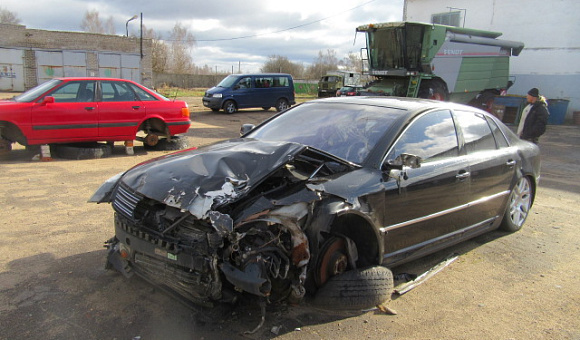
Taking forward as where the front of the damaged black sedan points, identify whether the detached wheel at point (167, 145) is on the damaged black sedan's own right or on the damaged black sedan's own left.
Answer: on the damaged black sedan's own right

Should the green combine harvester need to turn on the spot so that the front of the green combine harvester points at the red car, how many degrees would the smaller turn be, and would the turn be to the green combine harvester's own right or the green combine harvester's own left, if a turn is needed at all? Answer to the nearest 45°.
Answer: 0° — it already faces it

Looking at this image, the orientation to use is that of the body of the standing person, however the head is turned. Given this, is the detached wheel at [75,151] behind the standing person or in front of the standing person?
in front

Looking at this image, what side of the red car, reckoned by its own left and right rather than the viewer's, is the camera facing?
left

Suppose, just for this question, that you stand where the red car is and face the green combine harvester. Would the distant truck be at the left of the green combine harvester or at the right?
left

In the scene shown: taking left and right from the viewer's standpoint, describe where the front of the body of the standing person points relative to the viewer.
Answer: facing to the left of the viewer

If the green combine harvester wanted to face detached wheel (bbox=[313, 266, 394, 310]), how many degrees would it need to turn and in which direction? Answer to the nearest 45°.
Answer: approximately 45° to its left

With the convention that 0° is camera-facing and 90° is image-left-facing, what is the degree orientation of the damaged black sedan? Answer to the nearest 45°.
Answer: approximately 45°
